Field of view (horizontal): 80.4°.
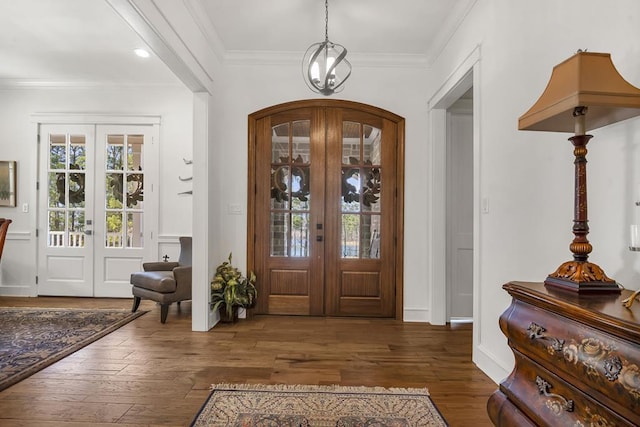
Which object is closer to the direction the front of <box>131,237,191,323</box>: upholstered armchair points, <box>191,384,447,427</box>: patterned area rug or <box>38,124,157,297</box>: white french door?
the patterned area rug

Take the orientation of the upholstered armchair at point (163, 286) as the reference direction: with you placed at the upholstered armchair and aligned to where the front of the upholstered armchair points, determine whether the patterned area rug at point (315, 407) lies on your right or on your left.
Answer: on your left

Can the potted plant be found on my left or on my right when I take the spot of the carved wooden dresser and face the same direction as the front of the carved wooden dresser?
on my right

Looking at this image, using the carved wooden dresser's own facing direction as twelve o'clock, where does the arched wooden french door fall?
The arched wooden french door is roughly at 3 o'clock from the carved wooden dresser.

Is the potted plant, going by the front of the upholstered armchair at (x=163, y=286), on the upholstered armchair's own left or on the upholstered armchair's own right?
on the upholstered armchair's own left

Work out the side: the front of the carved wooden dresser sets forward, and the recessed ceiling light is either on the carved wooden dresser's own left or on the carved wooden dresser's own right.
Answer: on the carved wooden dresser's own right

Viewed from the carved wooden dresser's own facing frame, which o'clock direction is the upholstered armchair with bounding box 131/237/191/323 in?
The upholstered armchair is roughly at 2 o'clock from the carved wooden dresser.

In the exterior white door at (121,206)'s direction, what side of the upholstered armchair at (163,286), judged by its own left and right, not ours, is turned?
right
